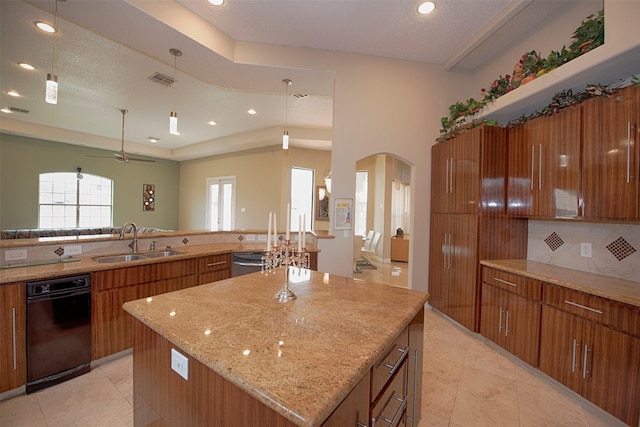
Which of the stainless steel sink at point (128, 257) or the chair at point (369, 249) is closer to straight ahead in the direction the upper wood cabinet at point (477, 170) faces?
the stainless steel sink

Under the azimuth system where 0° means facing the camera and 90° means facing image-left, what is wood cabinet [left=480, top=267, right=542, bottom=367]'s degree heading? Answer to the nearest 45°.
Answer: approximately 45°

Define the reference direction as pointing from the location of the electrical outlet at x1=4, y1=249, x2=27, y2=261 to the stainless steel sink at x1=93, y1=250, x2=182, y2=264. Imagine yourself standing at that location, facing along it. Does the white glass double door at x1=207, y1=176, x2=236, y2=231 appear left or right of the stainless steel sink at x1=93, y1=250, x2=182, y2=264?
left

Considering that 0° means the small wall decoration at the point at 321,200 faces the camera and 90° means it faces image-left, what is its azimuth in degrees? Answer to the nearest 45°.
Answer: approximately 0°

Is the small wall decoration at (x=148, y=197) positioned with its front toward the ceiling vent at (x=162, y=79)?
yes
